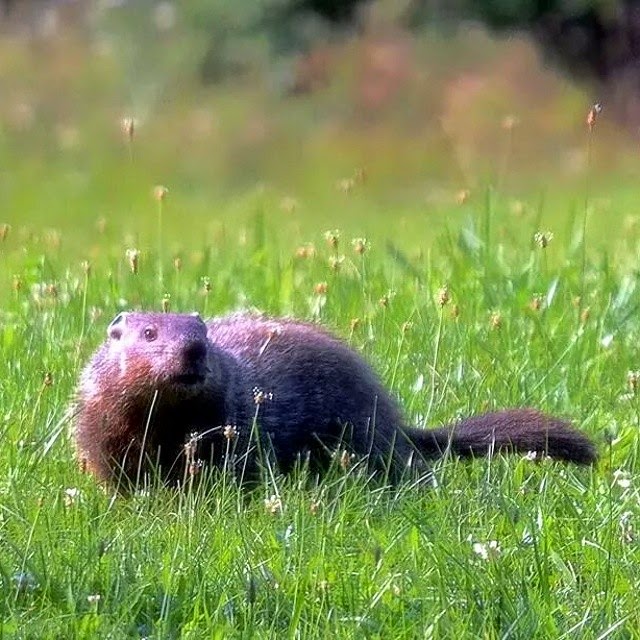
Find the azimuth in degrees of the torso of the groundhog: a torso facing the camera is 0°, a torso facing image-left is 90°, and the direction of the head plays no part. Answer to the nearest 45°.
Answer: approximately 45°
